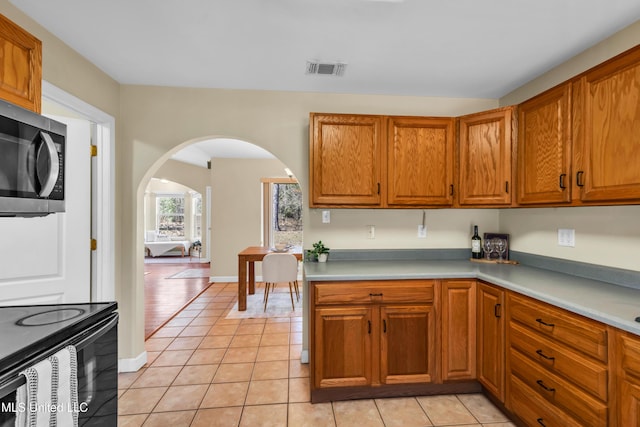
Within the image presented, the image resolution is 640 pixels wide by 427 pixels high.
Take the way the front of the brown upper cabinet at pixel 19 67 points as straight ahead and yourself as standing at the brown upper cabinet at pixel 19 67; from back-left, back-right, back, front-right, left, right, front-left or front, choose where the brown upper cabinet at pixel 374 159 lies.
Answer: front-left

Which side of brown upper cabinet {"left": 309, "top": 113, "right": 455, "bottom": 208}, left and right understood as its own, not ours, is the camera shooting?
front

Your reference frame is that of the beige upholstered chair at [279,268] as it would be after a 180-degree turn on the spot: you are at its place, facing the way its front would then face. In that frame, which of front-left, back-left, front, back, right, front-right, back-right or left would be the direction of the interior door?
front-right

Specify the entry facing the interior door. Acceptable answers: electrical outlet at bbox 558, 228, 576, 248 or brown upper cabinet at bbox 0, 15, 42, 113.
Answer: the electrical outlet

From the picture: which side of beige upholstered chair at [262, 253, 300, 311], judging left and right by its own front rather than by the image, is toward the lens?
back

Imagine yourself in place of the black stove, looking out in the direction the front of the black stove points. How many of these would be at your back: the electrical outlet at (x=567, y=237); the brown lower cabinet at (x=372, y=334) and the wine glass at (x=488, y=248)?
0

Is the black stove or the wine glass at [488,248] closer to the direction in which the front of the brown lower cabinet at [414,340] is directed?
the black stove

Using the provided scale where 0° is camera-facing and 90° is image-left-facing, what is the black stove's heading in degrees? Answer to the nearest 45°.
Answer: approximately 315°

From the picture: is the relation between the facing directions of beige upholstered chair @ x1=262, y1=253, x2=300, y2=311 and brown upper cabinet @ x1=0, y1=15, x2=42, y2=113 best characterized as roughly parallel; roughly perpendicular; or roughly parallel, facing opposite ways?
roughly perpendicular

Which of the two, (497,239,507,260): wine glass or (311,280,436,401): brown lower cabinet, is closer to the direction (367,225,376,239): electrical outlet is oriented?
the brown lower cabinet

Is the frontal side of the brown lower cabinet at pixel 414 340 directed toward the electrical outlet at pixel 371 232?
no

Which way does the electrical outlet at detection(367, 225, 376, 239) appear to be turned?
toward the camera

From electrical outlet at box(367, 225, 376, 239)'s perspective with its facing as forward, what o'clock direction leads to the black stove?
The black stove is roughly at 1 o'clock from the electrical outlet.

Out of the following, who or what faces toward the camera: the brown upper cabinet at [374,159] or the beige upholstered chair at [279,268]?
the brown upper cabinet

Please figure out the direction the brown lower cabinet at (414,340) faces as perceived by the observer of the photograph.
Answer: facing the viewer and to the left of the viewer

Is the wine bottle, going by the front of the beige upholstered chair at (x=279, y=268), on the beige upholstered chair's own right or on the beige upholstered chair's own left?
on the beige upholstered chair's own right

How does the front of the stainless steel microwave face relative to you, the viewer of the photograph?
facing the viewer and to the right of the viewer

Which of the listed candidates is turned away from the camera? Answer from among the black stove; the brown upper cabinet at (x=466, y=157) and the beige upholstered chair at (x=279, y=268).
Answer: the beige upholstered chair
